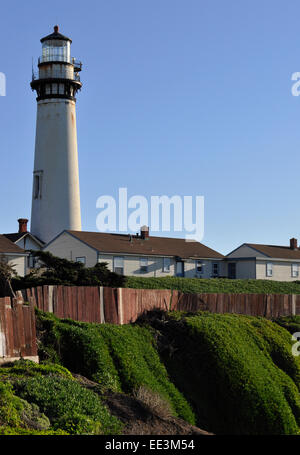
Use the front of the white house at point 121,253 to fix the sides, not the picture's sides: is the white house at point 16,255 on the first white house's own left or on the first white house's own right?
on the first white house's own right

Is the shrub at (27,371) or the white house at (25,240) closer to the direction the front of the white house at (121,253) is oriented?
the shrub

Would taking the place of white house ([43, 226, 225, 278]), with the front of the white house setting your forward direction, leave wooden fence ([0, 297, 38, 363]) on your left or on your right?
on your right

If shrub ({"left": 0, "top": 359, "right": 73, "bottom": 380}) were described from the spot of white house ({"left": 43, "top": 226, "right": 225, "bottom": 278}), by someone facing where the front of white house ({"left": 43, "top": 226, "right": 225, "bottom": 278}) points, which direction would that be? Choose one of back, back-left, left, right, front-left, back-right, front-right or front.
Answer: front-right

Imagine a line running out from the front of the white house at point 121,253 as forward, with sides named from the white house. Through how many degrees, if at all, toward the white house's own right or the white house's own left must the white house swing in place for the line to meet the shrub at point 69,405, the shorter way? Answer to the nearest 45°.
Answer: approximately 45° to the white house's own right

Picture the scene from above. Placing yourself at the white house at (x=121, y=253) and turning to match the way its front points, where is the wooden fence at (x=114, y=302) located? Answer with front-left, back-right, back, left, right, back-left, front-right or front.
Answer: front-right

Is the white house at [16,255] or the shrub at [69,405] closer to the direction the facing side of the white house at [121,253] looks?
the shrub

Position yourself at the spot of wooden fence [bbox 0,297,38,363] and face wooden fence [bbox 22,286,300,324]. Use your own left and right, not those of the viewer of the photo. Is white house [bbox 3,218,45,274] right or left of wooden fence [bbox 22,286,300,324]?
left

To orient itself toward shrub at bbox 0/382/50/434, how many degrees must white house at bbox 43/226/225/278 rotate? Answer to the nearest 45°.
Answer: approximately 45° to its right

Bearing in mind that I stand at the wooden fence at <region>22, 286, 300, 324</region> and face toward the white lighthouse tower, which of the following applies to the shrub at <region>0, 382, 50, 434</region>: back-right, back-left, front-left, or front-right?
back-left

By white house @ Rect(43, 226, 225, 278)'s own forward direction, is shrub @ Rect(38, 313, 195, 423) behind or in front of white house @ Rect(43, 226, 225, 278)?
in front

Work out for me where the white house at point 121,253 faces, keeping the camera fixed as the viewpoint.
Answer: facing the viewer and to the right of the viewer
